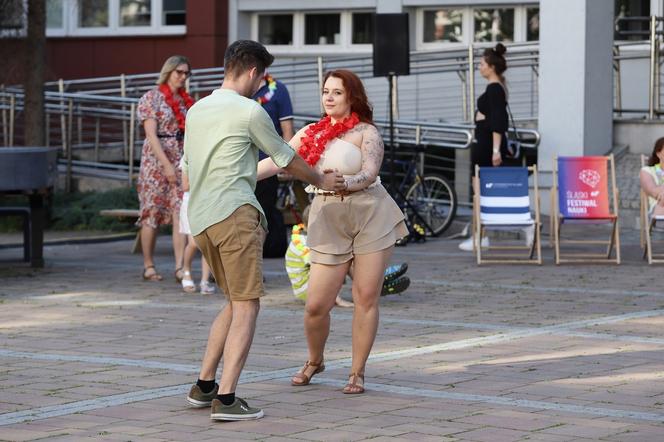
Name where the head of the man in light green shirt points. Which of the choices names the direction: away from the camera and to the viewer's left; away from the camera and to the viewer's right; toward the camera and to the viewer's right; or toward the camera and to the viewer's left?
away from the camera and to the viewer's right

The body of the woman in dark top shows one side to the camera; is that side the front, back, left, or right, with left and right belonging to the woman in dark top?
left

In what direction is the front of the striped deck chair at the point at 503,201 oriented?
toward the camera

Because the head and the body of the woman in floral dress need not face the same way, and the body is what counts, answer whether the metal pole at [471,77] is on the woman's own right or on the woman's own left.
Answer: on the woman's own left

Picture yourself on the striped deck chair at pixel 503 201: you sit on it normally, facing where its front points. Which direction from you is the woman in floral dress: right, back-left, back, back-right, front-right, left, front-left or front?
front-right

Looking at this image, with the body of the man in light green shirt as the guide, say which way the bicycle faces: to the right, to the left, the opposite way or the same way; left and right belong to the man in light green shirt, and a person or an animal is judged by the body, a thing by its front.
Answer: to the right

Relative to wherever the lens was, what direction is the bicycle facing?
facing to the left of the viewer

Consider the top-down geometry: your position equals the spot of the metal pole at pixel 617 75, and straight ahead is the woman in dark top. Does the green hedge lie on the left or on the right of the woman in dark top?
right

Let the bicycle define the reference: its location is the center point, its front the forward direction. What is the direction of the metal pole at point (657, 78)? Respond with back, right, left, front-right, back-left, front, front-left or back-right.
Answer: left

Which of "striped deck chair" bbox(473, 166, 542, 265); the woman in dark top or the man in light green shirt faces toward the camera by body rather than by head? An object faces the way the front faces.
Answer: the striped deck chair

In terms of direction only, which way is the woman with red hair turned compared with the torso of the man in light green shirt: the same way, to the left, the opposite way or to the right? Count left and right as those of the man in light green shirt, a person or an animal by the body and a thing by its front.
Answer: the opposite way

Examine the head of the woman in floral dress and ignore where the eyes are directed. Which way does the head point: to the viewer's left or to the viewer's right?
to the viewer's right

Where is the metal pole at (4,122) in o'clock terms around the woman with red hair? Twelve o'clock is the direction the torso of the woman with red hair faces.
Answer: The metal pole is roughly at 4 o'clock from the woman with red hair.

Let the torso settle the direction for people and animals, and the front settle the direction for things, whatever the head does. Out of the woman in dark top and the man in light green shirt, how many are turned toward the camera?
0

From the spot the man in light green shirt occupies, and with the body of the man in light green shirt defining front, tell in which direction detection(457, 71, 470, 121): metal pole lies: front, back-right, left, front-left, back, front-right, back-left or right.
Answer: front-left

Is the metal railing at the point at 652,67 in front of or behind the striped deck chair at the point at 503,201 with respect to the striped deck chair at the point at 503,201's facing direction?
behind

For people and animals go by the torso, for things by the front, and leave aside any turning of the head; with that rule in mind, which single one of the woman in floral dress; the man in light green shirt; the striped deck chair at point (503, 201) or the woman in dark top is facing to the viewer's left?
the woman in dark top

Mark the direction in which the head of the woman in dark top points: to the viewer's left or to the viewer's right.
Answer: to the viewer's left
